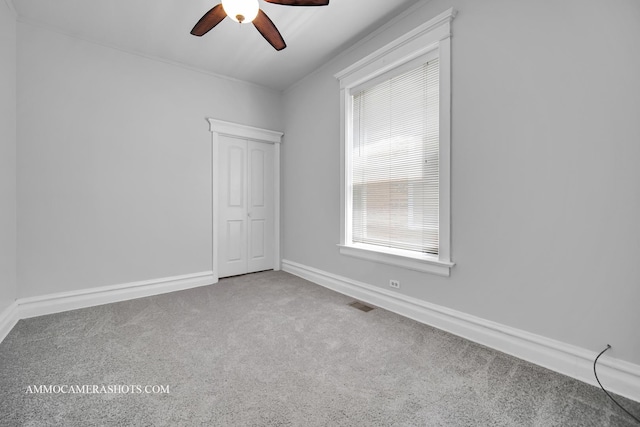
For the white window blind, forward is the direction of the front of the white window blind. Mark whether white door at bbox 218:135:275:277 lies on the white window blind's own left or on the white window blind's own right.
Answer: on the white window blind's own right

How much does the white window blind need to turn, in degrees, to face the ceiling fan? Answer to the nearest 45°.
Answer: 0° — it already faces it

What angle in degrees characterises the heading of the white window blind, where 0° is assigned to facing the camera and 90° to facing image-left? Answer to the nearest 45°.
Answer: approximately 45°
